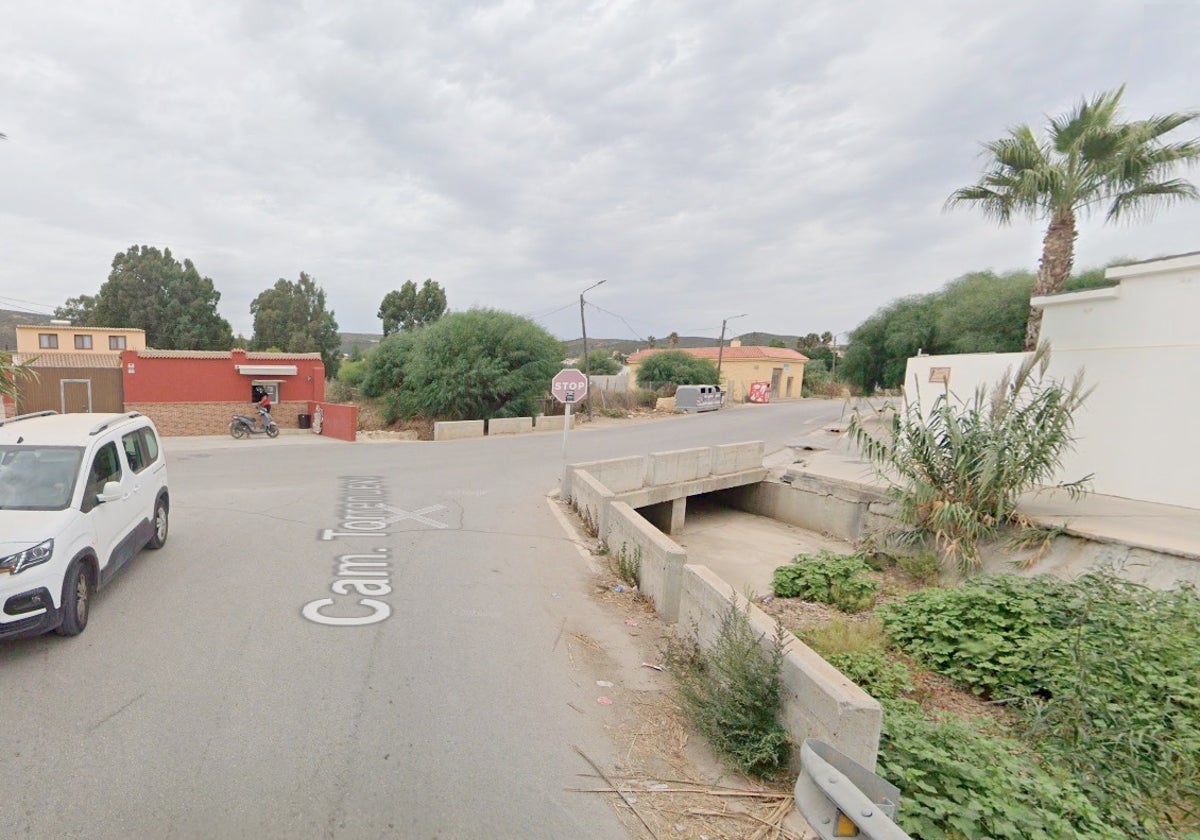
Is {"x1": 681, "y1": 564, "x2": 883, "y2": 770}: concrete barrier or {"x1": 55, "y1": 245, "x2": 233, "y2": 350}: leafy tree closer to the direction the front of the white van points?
the concrete barrier

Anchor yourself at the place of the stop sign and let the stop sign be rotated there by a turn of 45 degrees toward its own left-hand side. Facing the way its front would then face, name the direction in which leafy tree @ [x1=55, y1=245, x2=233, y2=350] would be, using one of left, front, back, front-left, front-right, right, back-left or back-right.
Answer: back

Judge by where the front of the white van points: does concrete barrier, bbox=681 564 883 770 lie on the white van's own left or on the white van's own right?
on the white van's own left

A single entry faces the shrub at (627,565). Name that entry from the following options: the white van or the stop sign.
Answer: the stop sign

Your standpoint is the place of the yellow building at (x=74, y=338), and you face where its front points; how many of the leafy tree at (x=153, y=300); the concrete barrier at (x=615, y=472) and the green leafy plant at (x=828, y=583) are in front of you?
2

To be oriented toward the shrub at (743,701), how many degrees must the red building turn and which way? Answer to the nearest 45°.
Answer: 0° — it already faces it

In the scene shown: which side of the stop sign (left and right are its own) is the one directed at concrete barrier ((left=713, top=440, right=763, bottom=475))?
left

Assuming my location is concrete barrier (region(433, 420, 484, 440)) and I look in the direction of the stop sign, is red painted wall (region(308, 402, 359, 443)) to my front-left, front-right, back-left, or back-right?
back-right

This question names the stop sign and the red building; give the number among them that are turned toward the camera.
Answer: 2

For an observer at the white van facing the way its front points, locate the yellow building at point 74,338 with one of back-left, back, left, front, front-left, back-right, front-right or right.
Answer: back-right

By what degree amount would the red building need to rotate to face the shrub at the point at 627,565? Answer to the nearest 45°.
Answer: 0° — it already faces it

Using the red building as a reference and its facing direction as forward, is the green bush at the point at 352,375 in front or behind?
behind

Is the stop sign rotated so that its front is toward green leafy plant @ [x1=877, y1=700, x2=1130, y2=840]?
yes
